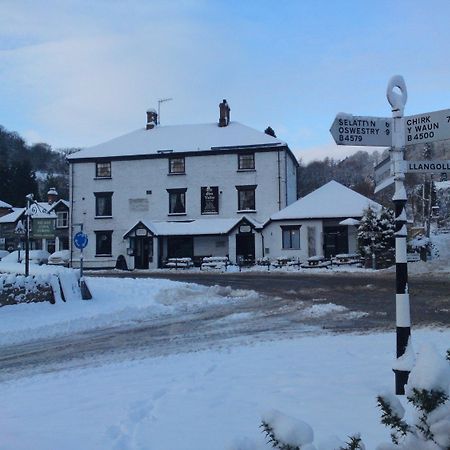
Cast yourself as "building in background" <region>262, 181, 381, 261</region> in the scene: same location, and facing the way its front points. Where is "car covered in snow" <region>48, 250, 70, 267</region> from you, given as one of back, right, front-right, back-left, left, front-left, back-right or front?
right

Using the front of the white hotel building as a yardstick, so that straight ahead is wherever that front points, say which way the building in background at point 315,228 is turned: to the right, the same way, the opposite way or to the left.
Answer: the same way

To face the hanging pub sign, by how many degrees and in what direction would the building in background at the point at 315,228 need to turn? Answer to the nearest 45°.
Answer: approximately 45° to its right

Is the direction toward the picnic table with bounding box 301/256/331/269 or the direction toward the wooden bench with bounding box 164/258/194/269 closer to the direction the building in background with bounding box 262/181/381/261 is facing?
the picnic table

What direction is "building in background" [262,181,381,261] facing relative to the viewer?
toward the camera

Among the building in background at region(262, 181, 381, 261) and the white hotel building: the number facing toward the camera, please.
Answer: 2

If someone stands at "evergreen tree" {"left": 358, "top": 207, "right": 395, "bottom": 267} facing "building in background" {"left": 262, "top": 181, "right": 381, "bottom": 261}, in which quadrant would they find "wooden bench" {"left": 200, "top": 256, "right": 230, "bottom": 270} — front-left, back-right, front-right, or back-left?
front-left

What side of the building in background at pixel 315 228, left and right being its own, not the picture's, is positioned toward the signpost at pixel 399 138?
front

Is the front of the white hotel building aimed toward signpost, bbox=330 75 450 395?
yes

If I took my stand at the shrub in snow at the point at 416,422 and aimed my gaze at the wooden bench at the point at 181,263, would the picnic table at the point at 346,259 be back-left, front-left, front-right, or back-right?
front-right

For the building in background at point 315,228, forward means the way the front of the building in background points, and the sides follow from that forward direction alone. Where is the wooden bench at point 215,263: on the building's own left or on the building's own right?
on the building's own right

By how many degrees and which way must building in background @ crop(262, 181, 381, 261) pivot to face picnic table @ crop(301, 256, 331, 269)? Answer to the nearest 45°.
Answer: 0° — it already faces it

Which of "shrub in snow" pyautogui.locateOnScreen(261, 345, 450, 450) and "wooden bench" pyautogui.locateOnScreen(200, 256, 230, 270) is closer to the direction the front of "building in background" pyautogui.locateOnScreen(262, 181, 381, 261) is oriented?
the shrub in snow

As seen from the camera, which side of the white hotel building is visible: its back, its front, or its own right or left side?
front

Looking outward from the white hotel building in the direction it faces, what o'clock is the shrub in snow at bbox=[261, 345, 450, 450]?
The shrub in snow is roughly at 12 o'clock from the white hotel building.

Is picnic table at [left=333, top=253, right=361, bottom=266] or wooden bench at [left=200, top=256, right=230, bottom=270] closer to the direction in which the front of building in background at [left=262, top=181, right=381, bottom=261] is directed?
the picnic table
